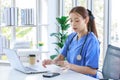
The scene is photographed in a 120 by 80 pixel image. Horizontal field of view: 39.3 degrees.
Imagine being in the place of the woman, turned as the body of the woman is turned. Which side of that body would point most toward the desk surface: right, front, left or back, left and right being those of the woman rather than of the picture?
front

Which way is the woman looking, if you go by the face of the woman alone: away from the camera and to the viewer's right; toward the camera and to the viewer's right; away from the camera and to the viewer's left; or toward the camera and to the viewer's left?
toward the camera and to the viewer's left

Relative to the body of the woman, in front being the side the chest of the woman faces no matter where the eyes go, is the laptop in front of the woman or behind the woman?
in front

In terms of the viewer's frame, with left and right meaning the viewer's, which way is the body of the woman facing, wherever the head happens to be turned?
facing the viewer and to the left of the viewer

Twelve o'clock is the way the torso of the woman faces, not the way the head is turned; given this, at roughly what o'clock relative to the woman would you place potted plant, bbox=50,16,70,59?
The potted plant is roughly at 4 o'clock from the woman.
